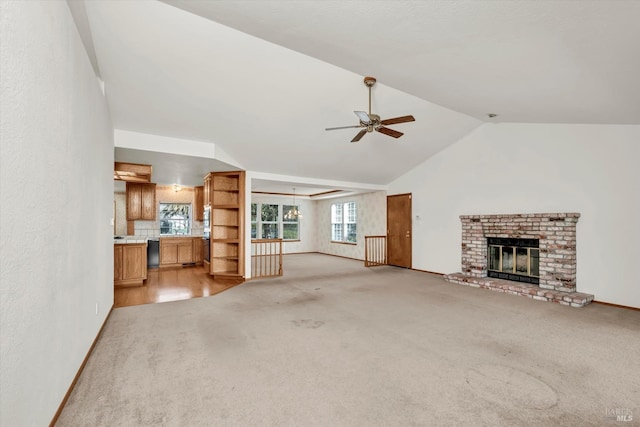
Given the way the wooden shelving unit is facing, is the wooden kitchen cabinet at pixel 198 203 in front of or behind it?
behind

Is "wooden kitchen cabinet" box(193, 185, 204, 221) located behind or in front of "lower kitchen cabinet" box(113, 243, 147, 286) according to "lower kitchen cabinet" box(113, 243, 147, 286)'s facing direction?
behind

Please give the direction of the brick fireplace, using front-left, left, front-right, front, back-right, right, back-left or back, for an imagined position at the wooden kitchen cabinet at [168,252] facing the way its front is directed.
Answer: front-left

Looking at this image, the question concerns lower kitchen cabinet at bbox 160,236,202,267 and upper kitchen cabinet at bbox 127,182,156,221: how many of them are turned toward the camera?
2

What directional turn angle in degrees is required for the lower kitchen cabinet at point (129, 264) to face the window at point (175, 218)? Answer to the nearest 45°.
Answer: approximately 180°

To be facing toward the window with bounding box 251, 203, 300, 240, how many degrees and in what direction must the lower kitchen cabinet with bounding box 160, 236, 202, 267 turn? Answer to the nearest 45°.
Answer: approximately 135° to its left

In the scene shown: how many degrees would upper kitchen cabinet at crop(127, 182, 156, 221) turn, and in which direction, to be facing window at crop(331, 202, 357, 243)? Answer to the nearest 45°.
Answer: approximately 90° to its left

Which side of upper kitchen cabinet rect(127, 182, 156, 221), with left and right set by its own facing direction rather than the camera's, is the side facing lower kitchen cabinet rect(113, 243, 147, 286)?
front
